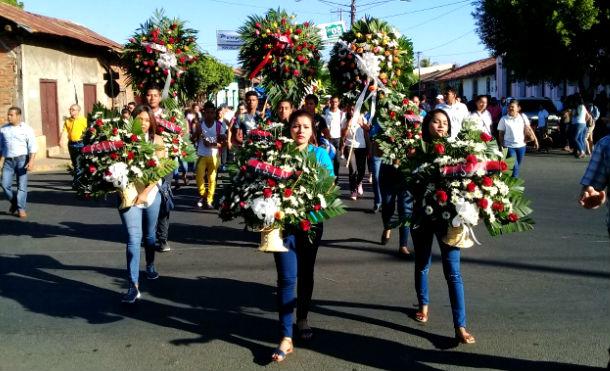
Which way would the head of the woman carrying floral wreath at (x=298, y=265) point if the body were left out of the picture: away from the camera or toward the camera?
toward the camera

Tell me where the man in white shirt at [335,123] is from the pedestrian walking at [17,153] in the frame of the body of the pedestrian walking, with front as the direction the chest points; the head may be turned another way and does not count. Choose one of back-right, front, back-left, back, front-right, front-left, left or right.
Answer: left

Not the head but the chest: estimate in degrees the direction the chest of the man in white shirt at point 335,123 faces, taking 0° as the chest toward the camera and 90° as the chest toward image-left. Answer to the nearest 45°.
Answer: approximately 0°

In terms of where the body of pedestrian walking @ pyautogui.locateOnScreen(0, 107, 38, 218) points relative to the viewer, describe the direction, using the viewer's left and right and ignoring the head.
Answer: facing the viewer

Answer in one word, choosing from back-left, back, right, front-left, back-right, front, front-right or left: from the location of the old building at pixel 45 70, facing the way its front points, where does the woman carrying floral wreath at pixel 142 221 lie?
front-right

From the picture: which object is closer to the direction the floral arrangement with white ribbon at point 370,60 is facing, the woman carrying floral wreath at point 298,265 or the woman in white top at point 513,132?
the woman carrying floral wreath

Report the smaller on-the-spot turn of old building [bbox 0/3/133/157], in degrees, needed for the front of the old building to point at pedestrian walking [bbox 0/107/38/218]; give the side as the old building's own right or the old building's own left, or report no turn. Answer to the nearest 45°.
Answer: approximately 45° to the old building's own right

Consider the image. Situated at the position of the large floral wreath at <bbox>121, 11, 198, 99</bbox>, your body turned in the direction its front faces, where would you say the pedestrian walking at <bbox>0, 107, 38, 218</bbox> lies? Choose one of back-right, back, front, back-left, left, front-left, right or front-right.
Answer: back-right

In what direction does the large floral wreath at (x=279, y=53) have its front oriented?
toward the camera

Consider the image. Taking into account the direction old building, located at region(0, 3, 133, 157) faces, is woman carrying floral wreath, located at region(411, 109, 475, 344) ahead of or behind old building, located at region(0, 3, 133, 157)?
ahead

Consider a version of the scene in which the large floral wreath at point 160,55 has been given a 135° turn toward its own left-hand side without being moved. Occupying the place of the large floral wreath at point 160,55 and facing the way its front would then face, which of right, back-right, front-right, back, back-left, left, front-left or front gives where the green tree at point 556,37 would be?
front

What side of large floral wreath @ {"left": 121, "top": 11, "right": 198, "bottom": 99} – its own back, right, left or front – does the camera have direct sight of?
front

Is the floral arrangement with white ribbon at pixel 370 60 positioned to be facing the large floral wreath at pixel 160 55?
no

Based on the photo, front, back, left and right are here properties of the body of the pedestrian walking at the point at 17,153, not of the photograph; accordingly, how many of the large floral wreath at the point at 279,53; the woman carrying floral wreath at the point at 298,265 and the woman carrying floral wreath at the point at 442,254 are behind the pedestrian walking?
0

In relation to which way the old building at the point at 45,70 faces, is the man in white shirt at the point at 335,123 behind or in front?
in front

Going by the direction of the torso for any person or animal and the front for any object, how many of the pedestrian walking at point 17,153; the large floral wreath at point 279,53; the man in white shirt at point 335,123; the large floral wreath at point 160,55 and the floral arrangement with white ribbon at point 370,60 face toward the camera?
5

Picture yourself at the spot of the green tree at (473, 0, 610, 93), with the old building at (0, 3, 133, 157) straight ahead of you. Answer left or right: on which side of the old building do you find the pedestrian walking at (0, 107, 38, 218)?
left

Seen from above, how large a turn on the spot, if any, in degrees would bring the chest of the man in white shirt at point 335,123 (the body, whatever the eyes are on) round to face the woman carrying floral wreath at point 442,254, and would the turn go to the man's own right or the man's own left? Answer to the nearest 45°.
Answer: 0° — they already face them
